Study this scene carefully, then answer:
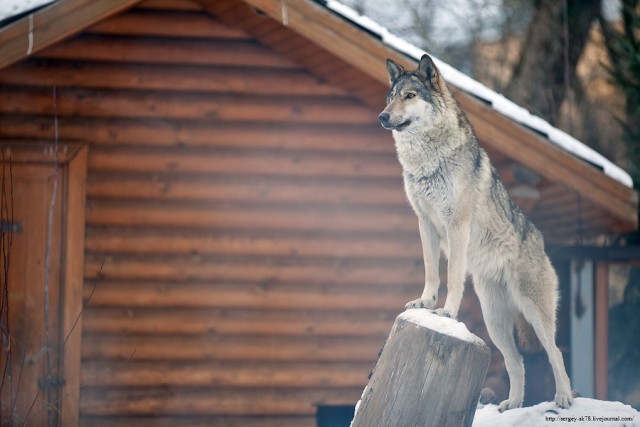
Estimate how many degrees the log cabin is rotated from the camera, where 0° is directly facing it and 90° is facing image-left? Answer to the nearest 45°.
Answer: approximately 0°

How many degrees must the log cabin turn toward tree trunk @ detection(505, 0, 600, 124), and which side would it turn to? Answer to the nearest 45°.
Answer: approximately 135° to its left

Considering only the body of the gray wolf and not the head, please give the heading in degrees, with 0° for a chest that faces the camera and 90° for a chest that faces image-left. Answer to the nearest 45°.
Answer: approximately 45°

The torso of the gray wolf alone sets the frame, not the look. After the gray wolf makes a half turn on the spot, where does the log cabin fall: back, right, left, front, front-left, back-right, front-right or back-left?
left

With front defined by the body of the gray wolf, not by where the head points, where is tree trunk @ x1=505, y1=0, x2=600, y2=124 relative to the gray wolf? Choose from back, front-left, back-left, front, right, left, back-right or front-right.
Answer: back-right

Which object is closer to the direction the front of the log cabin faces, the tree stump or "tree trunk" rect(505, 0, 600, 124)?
the tree stump
